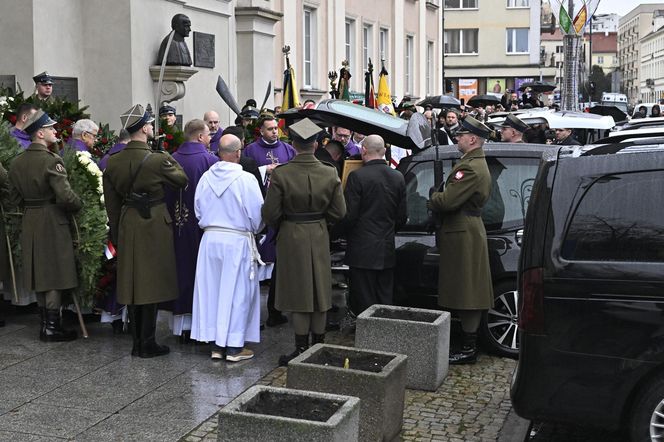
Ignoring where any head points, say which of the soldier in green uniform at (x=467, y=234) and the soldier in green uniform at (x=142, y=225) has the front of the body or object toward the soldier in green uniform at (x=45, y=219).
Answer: the soldier in green uniform at (x=467, y=234)

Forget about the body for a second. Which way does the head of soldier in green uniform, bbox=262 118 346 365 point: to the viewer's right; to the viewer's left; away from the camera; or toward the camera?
away from the camera

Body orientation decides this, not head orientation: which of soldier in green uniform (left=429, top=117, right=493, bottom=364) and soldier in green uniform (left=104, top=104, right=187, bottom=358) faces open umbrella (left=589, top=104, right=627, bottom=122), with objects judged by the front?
soldier in green uniform (left=104, top=104, right=187, bottom=358)

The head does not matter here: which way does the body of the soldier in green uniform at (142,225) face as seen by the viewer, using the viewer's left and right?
facing away from the viewer and to the right of the viewer

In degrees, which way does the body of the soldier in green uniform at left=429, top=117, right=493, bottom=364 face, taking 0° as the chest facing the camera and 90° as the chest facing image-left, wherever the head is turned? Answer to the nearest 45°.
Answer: approximately 90°

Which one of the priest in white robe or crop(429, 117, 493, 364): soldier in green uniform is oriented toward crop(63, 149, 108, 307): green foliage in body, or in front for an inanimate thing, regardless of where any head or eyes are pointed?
the soldier in green uniform

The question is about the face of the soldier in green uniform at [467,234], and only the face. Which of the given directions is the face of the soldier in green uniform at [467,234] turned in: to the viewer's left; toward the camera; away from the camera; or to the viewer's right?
to the viewer's left

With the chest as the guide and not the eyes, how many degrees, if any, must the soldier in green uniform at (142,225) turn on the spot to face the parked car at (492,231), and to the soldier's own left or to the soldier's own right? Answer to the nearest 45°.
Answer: approximately 45° to the soldier's own right

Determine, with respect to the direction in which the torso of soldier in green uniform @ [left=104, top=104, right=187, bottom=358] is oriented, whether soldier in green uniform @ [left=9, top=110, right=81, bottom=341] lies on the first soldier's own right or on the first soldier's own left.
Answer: on the first soldier's own left
